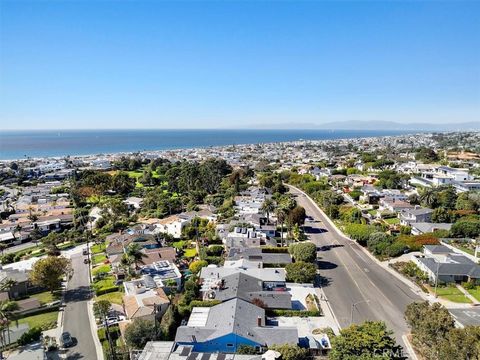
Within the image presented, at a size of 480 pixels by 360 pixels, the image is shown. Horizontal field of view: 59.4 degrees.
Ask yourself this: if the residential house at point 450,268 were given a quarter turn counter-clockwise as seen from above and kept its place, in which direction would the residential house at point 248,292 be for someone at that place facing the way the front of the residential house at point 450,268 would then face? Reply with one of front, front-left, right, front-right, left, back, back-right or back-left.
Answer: back-right

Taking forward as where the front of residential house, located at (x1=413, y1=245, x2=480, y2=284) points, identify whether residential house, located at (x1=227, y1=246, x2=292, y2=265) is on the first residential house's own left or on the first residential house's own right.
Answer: on the first residential house's own right

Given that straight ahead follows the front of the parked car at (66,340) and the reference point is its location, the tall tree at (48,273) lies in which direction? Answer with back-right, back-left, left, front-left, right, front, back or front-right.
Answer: back

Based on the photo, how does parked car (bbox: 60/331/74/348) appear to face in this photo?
toward the camera

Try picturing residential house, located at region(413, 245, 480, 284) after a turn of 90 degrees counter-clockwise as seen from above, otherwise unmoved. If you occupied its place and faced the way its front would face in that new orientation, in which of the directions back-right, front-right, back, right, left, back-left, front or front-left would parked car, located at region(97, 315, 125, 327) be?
back-right

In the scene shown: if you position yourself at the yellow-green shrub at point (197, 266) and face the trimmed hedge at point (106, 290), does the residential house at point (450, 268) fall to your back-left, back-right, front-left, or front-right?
back-left

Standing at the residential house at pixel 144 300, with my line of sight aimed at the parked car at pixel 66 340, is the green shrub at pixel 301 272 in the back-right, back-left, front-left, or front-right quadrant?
back-left
